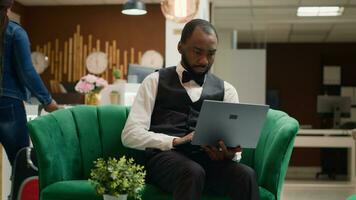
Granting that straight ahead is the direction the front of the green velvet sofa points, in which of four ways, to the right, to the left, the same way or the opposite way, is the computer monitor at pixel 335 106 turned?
the opposite way

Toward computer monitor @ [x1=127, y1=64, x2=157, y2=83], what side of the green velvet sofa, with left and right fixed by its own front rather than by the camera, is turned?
back

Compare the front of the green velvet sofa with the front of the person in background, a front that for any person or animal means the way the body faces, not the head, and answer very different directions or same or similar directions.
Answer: very different directions

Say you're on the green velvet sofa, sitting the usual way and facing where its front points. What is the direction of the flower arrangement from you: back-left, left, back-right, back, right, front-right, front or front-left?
back

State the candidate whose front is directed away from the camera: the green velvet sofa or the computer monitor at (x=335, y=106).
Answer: the computer monitor

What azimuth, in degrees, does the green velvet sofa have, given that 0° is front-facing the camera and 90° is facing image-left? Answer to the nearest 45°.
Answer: approximately 0°

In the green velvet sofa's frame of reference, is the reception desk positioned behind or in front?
behind

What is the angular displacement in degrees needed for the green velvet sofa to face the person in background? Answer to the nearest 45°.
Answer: approximately 135° to its right

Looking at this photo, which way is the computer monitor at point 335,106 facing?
away from the camera
